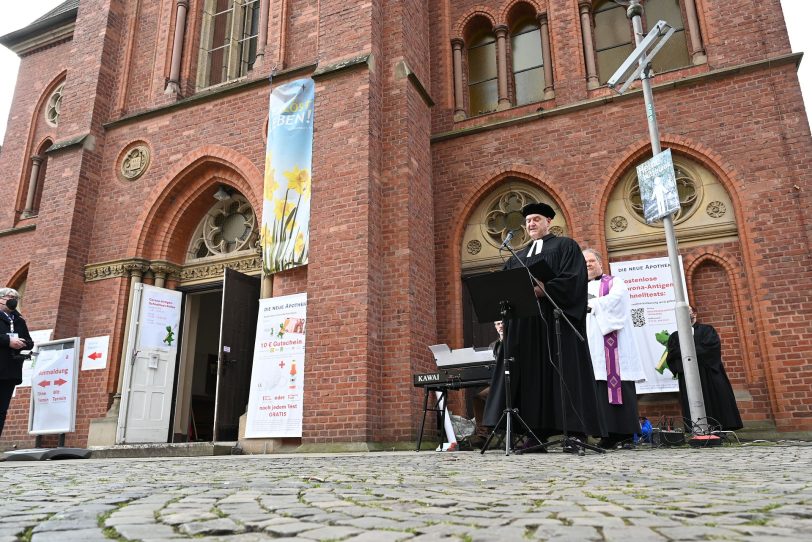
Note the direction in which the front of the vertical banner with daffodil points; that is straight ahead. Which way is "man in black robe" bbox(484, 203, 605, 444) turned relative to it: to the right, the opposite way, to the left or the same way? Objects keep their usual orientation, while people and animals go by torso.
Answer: the same way

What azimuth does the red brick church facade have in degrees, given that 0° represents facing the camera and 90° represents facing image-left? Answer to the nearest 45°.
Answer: approximately 45°

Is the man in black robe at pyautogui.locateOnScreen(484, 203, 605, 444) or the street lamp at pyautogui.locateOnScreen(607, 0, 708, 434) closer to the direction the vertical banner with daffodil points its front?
the man in black robe

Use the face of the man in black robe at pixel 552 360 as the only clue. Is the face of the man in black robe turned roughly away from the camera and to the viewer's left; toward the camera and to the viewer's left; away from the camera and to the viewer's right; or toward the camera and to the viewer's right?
toward the camera and to the viewer's left

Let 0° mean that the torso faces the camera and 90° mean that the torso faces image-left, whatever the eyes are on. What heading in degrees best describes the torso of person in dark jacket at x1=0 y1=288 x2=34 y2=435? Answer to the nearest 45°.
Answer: approximately 315°

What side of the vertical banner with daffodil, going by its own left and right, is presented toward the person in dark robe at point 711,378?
left

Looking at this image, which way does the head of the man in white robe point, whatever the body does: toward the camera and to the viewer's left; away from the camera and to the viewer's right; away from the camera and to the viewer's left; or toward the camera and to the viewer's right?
toward the camera and to the viewer's left

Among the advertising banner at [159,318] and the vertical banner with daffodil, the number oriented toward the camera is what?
2

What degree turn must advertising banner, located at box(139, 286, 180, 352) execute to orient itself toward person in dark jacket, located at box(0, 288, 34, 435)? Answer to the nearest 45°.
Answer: approximately 45° to its right

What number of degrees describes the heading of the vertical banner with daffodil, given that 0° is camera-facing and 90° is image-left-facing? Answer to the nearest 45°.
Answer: approximately 0°

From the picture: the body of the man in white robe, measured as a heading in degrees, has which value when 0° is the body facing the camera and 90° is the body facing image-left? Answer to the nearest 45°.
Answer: approximately 45°

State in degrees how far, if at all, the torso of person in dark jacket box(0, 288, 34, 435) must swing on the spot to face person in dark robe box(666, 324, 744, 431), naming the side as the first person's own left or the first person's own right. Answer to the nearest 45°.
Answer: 0° — they already face them
